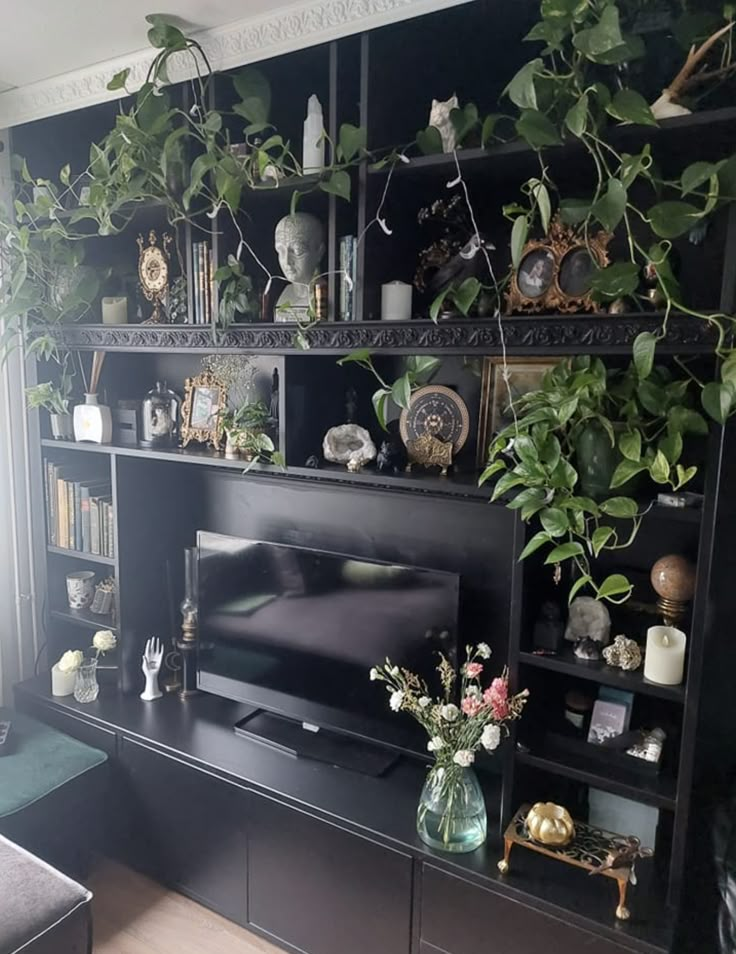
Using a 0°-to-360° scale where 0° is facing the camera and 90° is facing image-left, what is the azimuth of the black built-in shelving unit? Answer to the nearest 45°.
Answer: approximately 45°

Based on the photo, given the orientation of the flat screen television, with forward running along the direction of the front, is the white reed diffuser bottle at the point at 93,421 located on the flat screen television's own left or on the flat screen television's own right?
on the flat screen television's own right
